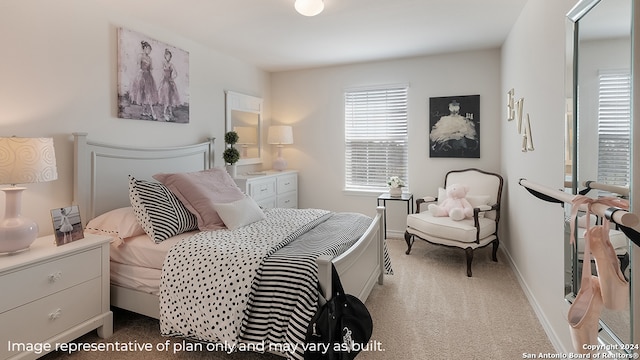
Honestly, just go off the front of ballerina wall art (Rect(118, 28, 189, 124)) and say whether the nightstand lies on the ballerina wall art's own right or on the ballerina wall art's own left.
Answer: on the ballerina wall art's own right

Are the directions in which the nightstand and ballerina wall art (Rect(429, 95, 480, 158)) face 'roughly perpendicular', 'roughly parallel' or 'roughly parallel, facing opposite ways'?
roughly perpendicular

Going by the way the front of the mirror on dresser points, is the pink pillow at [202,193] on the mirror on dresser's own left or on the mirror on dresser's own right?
on the mirror on dresser's own right

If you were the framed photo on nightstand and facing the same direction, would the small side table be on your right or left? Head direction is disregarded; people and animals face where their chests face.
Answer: on your left

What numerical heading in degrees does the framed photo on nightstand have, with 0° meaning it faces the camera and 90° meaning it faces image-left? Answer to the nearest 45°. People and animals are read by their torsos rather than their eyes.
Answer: approximately 315°

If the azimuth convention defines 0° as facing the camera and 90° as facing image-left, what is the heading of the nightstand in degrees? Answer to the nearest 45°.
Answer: approximately 315°

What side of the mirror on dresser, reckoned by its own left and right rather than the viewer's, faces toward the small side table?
front

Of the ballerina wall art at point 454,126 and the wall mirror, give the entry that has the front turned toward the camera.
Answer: the ballerina wall art

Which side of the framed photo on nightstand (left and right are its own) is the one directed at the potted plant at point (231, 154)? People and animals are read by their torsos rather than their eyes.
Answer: left

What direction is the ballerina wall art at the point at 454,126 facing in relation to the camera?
toward the camera

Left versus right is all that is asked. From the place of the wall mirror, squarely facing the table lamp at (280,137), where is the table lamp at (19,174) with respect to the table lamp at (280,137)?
left
